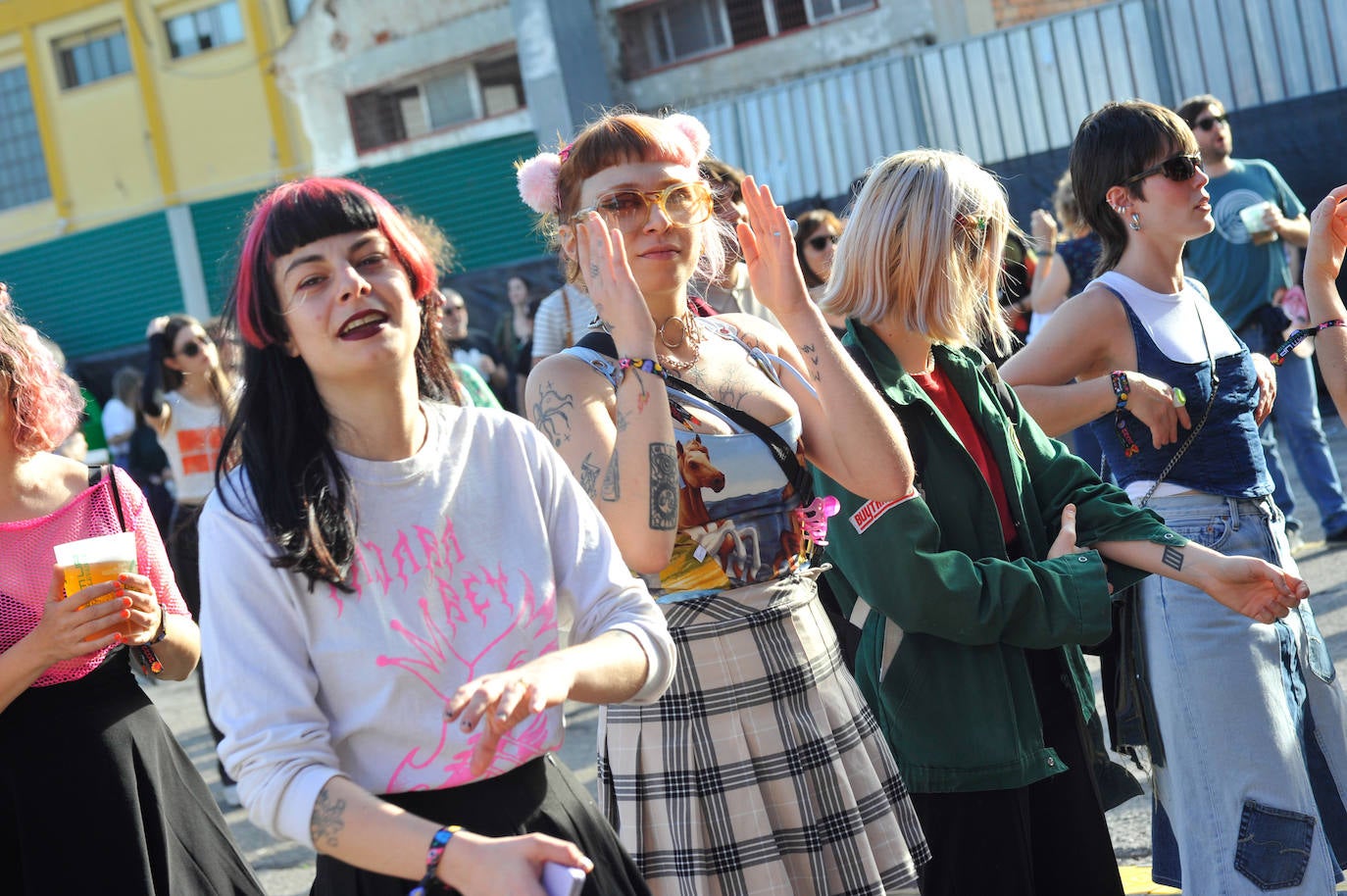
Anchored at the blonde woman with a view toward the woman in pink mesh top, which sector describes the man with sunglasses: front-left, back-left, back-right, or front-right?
back-right

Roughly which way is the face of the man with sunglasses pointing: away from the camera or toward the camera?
toward the camera

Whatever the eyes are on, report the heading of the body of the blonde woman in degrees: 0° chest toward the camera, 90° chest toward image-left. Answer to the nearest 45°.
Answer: approximately 315°

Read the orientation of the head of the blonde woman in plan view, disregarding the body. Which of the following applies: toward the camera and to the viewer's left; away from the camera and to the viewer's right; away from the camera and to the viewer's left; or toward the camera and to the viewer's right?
away from the camera and to the viewer's right

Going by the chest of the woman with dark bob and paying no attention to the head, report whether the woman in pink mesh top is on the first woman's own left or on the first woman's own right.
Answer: on the first woman's own right

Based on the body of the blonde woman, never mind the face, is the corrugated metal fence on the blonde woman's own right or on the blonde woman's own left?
on the blonde woman's own left
